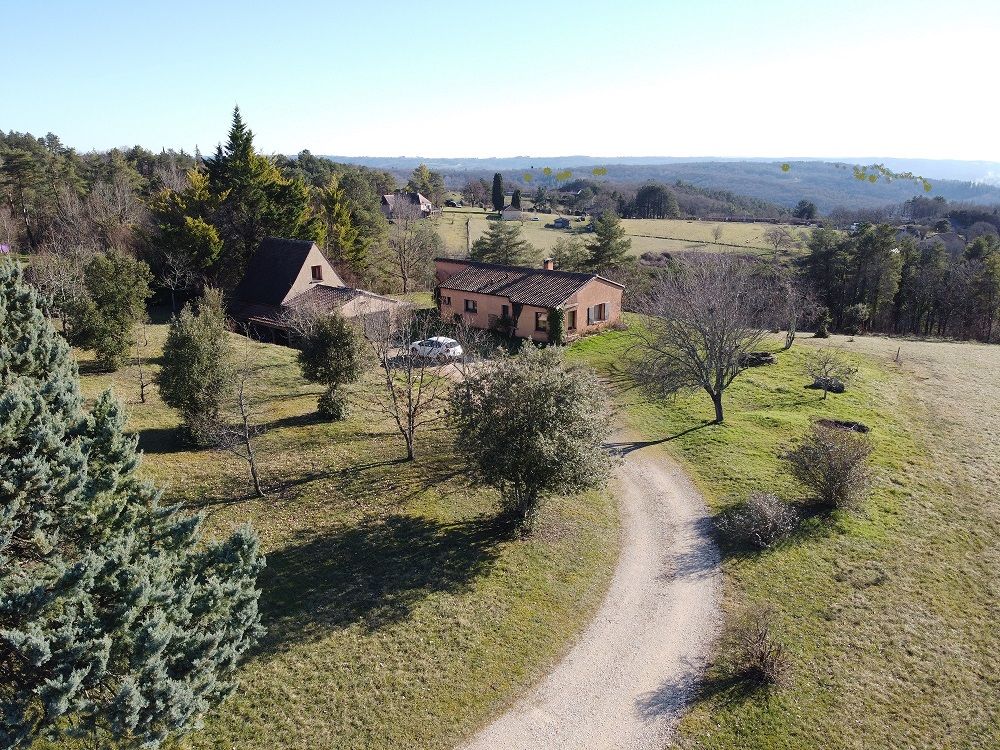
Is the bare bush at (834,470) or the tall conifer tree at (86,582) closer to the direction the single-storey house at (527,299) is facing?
the tall conifer tree

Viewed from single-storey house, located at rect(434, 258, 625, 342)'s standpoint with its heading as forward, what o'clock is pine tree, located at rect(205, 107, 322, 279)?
The pine tree is roughly at 2 o'clock from the single-storey house.

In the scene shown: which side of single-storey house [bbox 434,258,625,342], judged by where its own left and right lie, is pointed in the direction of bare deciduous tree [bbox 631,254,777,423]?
left

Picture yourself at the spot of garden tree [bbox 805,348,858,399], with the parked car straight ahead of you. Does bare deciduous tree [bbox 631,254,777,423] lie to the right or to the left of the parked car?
left

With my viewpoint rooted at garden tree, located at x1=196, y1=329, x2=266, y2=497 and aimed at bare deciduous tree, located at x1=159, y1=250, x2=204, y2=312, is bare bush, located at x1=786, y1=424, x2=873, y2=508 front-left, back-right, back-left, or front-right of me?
back-right

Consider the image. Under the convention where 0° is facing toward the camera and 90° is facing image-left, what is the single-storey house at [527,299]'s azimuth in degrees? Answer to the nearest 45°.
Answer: approximately 45°

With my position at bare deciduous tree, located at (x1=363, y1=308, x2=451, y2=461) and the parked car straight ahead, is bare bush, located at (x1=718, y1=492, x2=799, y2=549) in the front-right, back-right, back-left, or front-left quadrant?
back-right

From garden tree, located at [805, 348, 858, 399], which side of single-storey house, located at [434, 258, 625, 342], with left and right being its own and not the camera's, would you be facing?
left

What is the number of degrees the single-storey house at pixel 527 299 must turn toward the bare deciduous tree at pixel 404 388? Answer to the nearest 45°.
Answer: approximately 45° to its left

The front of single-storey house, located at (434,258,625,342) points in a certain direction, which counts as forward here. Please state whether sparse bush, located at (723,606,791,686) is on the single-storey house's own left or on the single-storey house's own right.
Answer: on the single-storey house's own left

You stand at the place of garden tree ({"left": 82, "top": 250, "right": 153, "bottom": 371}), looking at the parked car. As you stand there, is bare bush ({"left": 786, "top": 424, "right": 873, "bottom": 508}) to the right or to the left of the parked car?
right
